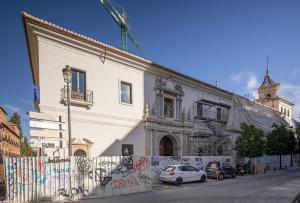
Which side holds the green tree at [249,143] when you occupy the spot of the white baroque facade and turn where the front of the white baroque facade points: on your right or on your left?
on your left

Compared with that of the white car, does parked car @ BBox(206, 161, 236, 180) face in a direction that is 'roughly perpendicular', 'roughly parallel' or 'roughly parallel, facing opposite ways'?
roughly parallel

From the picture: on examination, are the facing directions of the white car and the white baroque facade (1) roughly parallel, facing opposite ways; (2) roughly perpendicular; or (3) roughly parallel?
roughly perpendicular

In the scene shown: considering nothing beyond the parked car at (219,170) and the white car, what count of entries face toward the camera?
0
